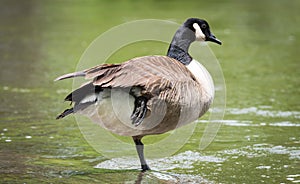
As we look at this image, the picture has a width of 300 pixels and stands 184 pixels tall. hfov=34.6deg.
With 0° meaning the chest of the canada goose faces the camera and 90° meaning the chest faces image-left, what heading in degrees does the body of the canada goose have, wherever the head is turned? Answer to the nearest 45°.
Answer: approximately 270°
